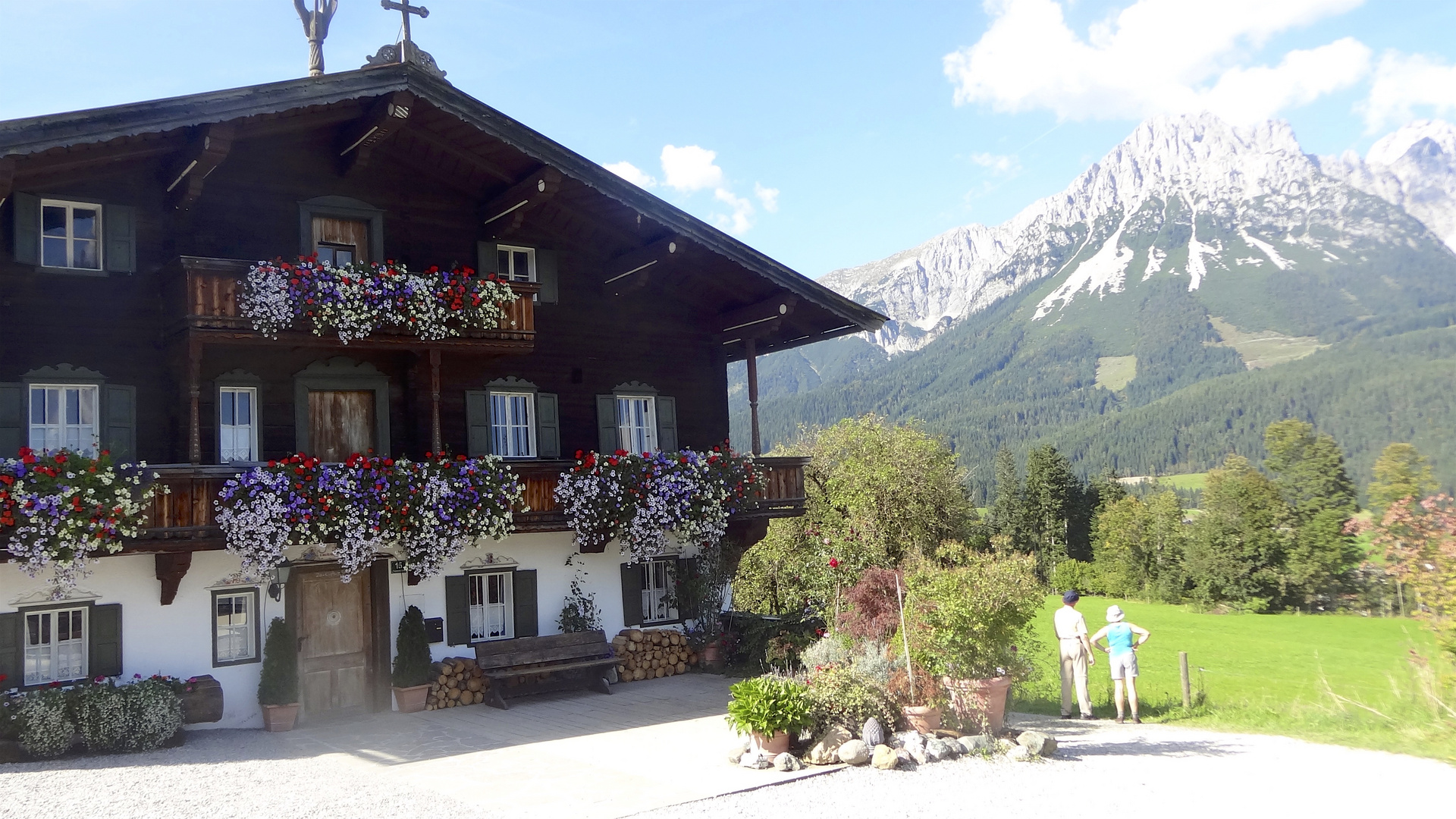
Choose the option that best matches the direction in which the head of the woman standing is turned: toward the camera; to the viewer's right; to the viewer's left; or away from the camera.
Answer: away from the camera

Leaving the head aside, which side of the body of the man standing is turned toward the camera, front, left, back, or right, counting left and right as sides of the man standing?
back

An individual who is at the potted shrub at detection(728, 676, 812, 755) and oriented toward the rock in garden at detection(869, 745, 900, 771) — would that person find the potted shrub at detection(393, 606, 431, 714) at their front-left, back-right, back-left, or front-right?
back-left

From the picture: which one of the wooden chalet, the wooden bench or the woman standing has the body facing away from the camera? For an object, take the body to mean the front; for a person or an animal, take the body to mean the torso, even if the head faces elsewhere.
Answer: the woman standing

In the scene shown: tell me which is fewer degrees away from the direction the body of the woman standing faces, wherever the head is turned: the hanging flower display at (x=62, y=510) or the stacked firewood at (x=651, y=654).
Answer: the stacked firewood

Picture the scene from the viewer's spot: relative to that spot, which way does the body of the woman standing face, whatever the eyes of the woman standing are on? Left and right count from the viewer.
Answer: facing away from the viewer

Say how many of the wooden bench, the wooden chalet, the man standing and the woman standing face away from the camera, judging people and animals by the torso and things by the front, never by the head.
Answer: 2

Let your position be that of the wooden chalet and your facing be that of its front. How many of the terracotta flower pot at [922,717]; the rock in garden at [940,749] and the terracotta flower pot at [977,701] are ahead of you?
3

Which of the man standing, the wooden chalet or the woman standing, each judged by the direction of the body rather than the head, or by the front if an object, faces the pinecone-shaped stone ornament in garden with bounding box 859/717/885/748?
the wooden chalet

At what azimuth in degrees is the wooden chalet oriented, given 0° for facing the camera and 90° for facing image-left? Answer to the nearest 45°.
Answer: approximately 315°

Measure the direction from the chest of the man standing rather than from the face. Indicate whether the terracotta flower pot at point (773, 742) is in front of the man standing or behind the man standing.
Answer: behind
